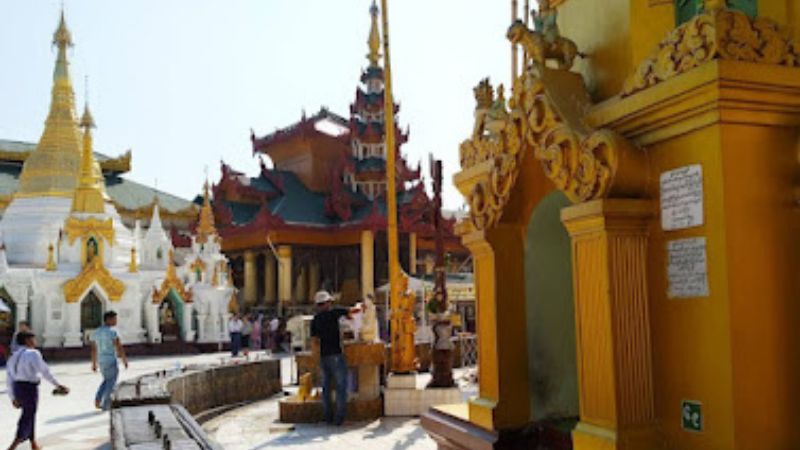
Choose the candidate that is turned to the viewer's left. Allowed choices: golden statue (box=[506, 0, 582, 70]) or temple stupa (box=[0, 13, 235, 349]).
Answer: the golden statue

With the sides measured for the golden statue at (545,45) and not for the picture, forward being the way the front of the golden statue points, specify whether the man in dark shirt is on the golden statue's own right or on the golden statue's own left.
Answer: on the golden statue's own right

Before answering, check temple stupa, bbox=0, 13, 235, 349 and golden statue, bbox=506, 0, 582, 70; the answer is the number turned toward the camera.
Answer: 1

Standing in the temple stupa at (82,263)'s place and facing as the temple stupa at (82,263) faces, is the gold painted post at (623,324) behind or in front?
in front

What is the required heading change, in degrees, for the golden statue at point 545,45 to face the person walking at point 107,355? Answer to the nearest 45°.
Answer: approximately 45° to its right

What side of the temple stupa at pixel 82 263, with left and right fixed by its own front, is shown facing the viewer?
front

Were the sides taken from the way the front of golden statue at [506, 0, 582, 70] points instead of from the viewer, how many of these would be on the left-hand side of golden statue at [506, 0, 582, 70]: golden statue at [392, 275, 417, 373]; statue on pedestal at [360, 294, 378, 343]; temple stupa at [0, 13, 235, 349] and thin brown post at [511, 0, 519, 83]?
0

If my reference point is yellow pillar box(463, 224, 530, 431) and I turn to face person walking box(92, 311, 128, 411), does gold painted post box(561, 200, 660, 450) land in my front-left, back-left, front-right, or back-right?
back-left

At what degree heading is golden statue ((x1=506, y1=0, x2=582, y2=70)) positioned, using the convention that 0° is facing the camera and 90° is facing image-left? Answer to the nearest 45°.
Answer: approximately 90°
